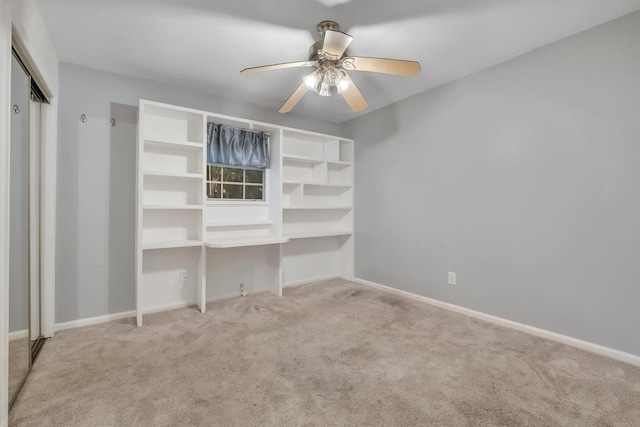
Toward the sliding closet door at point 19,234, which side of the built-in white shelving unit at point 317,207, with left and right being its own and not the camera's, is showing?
right

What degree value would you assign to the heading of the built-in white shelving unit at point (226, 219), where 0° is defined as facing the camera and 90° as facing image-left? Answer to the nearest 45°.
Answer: approximately 315°

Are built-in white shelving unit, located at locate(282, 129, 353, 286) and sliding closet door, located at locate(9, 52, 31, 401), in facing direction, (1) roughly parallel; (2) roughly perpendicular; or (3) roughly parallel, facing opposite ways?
roughly perpendicular

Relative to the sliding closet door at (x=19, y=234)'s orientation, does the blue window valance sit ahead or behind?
ahead

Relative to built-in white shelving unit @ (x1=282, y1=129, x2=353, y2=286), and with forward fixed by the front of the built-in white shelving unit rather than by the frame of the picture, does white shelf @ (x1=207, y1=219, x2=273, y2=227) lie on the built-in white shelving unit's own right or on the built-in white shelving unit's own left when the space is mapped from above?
on the built-in white shelving unit's own right

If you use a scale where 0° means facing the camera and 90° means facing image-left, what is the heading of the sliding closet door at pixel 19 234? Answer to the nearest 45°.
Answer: approximately 270°

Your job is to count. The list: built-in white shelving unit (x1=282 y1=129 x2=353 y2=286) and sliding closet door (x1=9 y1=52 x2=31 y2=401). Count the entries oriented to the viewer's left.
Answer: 0

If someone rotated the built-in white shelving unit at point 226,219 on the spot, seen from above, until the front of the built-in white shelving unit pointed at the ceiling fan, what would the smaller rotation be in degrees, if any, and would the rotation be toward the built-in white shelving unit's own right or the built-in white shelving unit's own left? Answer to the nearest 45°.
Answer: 0° — it already faces it

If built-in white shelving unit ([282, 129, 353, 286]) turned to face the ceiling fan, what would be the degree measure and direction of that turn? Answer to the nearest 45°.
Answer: approximately 45° to its right

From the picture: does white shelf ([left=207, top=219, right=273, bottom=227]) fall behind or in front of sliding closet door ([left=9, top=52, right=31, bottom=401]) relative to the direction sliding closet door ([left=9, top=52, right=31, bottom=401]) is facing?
in front
